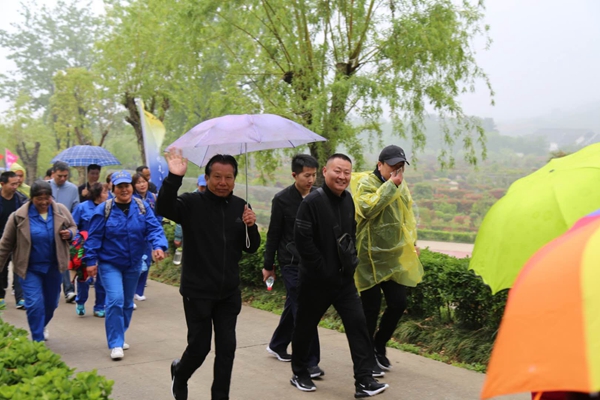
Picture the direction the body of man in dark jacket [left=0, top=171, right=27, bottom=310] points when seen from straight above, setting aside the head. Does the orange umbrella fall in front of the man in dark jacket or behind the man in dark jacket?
in front

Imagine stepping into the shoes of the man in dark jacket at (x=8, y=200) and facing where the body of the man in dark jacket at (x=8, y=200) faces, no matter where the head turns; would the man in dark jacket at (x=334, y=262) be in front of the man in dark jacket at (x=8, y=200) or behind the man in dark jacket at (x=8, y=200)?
in front

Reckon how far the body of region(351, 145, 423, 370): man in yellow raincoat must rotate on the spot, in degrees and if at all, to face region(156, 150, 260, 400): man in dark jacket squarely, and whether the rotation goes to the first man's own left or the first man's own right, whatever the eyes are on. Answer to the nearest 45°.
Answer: approximately 90° to the first man's own right

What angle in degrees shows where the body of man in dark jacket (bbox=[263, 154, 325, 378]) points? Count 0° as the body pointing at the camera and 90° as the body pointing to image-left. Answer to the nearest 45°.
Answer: approximately 315°

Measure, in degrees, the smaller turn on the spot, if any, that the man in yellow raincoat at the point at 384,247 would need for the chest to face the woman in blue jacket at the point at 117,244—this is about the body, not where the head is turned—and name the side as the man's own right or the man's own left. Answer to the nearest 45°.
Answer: approximately 135° to the man's own right

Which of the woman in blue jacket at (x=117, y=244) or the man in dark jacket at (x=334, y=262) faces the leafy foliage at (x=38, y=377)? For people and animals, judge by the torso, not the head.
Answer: the woman in blue jacket

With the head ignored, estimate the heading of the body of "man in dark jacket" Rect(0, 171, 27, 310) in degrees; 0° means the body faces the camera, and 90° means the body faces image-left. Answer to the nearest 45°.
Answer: approximately 315°

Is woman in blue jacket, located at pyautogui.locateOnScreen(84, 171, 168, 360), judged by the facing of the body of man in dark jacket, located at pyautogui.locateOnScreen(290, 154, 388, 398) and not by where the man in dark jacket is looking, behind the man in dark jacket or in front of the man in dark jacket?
behind
